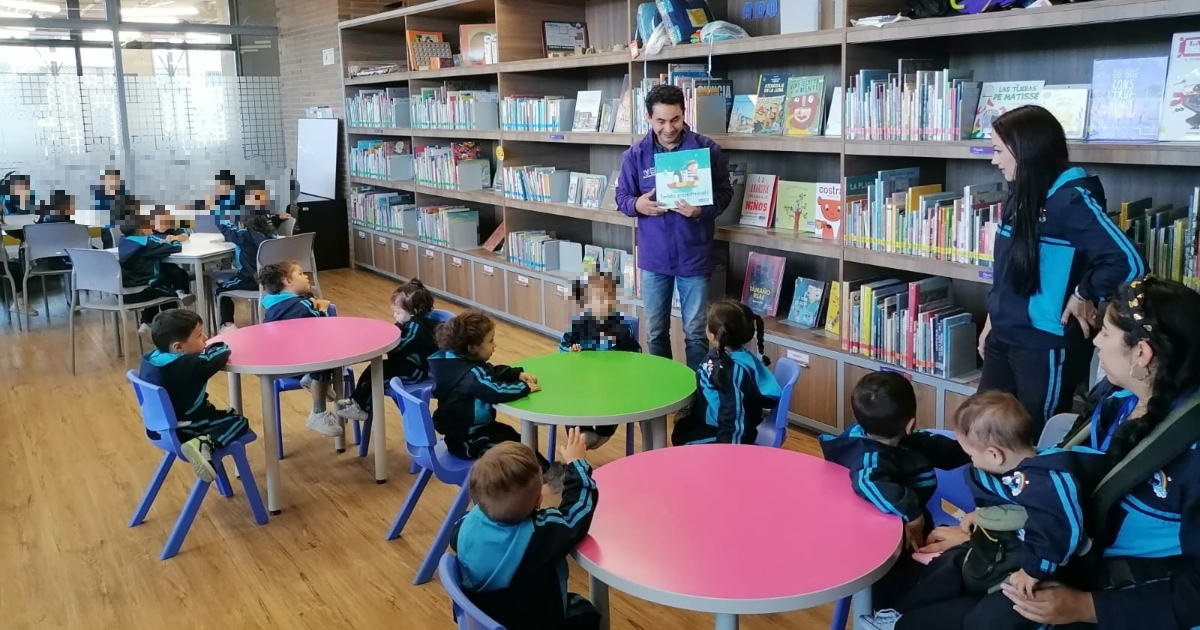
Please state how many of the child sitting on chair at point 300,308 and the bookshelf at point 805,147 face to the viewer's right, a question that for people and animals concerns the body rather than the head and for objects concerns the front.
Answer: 1

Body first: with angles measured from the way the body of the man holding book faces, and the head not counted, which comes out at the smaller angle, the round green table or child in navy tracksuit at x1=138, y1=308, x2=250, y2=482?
the round green table

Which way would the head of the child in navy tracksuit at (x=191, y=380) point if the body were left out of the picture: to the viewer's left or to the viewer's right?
to the viewer's right

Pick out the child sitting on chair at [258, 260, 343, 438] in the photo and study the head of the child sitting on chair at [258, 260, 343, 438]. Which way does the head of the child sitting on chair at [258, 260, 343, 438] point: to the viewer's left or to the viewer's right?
to the viewer's right

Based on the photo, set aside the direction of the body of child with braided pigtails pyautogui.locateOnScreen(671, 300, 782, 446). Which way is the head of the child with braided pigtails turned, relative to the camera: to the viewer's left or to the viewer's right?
to the viewer's left

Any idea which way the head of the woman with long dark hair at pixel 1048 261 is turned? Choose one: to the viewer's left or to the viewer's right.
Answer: to the viewer's left
